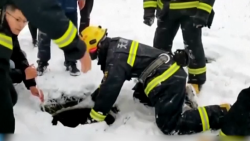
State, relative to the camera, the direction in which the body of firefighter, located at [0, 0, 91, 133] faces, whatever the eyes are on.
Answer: to the viewer's right

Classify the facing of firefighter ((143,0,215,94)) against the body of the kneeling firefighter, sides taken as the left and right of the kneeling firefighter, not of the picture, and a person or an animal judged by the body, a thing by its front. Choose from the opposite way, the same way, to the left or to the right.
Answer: to the left

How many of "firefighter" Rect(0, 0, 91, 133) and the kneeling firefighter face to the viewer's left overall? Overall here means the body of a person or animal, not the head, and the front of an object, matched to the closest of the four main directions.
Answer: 1

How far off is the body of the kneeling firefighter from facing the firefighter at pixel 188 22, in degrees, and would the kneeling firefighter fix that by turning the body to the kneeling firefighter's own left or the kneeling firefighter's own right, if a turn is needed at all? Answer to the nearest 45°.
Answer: approximately 135° to the kneeling firefighter's own right

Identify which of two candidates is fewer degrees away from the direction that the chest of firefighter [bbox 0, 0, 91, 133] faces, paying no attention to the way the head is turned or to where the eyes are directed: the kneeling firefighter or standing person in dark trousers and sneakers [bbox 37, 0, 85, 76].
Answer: the kneeling firefighter

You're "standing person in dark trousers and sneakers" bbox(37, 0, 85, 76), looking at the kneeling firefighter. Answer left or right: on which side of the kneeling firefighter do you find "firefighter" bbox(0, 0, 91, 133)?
right

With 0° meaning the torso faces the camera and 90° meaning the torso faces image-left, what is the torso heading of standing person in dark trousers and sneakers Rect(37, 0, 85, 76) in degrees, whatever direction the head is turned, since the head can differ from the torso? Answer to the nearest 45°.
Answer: approximately 0°

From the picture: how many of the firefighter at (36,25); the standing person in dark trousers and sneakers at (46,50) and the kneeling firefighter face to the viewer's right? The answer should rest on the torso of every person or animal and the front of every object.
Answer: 1

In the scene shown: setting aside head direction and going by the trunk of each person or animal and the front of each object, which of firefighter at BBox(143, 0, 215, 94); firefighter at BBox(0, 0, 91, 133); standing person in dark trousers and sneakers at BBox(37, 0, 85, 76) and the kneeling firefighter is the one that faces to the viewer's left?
the kneeling firefighter

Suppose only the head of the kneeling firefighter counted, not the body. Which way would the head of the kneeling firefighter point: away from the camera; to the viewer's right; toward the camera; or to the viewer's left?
to the viewer's left

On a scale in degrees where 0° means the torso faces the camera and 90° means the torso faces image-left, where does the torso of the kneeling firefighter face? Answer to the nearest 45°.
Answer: approximately 90°

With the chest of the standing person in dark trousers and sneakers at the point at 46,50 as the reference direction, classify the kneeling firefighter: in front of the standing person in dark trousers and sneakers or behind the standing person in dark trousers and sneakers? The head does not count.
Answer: in front

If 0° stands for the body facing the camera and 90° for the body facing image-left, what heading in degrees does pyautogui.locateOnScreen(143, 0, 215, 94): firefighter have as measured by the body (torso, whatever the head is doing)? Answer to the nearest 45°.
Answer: approximately 0°
